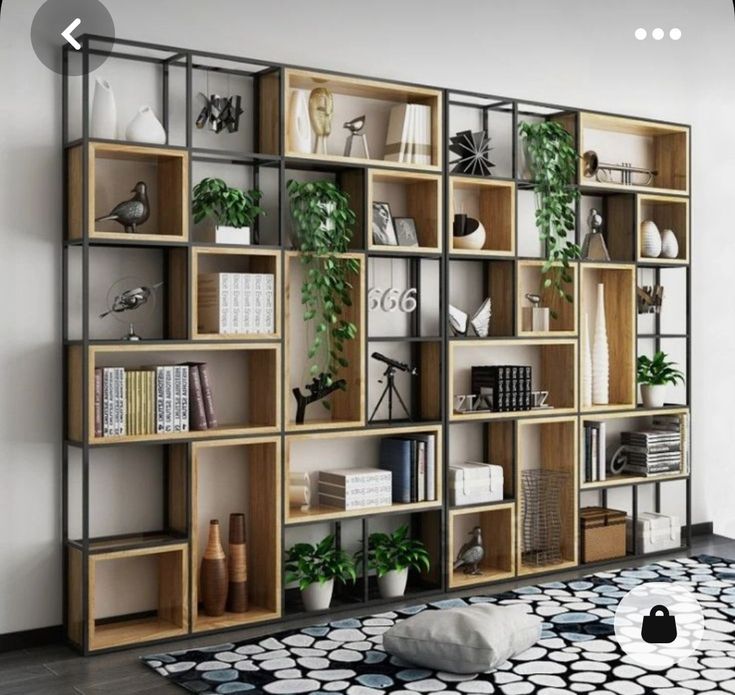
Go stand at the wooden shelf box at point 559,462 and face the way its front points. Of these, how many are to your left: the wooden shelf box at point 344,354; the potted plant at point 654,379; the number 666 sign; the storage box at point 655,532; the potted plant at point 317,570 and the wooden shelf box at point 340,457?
2

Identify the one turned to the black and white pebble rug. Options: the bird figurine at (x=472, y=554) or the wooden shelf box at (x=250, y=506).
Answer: the wooden shelf box

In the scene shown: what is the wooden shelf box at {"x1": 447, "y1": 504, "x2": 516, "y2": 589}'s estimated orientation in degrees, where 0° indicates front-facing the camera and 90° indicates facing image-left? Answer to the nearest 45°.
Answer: approximately 315°

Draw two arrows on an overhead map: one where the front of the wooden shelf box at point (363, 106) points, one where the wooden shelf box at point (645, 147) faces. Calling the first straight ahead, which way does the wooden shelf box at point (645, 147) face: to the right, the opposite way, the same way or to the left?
the same way

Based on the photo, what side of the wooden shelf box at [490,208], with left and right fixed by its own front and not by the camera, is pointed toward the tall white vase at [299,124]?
right

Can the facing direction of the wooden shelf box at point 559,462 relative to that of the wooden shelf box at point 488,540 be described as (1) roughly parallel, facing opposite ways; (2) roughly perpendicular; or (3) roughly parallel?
roughly parallel

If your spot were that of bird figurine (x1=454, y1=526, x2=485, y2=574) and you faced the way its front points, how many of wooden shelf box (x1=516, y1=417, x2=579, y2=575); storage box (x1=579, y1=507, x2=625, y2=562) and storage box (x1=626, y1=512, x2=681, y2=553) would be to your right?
0

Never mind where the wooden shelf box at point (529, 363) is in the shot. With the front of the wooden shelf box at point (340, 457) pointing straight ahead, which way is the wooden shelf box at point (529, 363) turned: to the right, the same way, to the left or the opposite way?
the same way

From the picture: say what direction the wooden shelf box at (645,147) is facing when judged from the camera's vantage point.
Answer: facing the viewer and to the right of the viewer

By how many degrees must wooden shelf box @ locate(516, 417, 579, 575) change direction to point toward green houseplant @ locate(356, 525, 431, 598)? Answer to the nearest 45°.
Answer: approximately 90° to its right

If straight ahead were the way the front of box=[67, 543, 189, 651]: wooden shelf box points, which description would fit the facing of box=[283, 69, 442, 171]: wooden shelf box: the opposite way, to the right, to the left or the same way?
the same way
